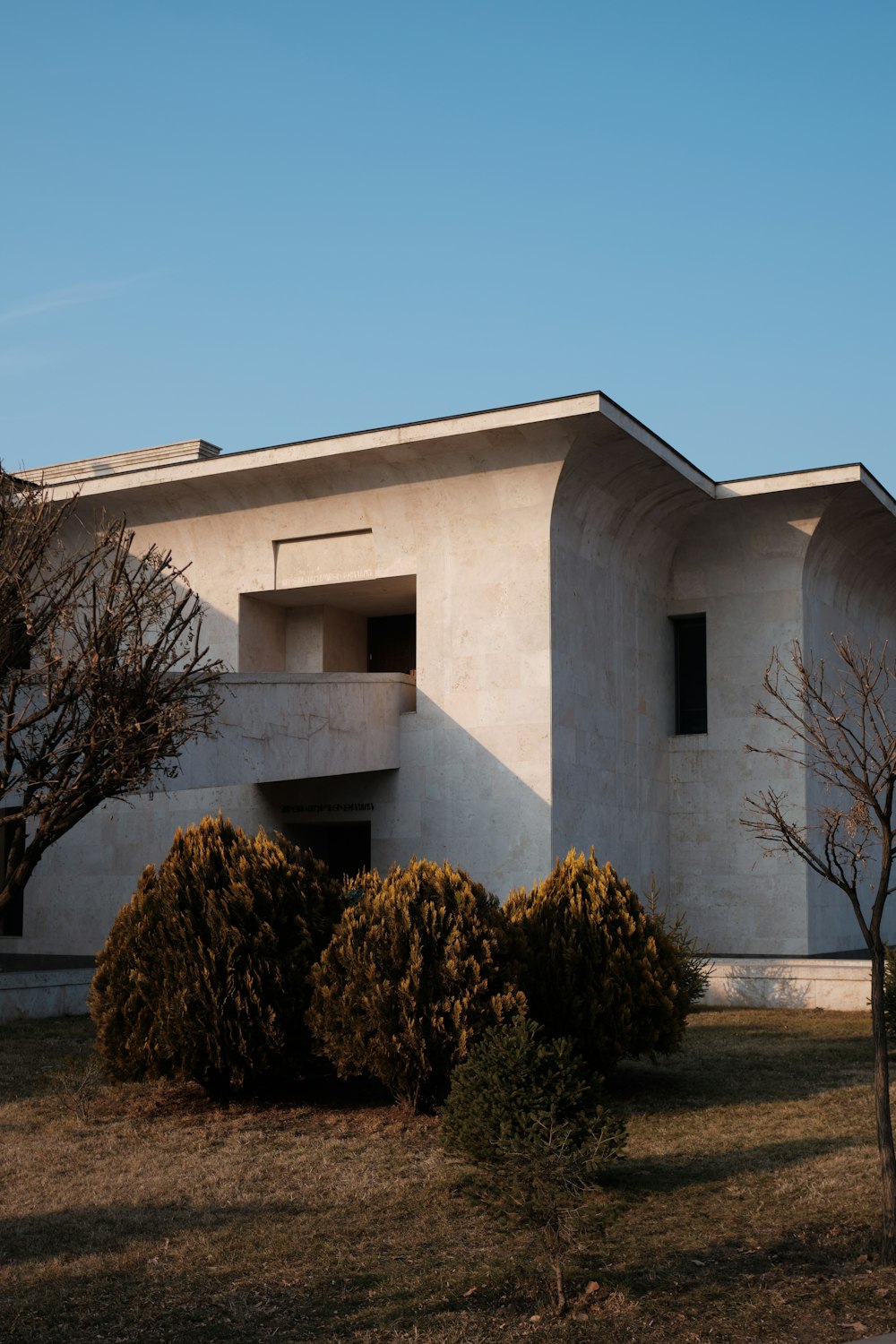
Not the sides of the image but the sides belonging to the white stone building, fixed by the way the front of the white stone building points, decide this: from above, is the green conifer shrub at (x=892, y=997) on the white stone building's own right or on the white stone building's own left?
on the white stone building's own left

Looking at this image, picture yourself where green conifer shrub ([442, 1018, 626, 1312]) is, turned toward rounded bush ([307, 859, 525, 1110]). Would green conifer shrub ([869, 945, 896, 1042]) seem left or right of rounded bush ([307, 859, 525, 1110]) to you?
right

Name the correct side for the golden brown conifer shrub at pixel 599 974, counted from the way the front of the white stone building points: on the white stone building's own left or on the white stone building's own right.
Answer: on the white stone building's own left

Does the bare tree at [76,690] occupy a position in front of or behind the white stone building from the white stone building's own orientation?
in front

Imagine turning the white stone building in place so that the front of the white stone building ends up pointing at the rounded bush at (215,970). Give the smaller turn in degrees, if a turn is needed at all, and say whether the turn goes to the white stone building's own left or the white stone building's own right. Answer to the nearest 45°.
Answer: approximately 45° to the white stone building's own left

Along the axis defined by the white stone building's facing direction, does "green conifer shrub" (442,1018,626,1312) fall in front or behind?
in front

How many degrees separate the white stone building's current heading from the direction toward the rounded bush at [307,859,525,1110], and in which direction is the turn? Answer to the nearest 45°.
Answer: approximately 45° to its left

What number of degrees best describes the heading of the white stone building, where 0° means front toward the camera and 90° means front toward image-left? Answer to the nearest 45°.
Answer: approximately 45°
